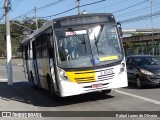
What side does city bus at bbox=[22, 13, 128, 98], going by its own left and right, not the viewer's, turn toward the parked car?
left

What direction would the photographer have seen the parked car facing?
facing the viewer and to the right of the viewer

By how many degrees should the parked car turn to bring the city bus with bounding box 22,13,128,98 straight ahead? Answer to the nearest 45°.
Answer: approximately 90° to its right

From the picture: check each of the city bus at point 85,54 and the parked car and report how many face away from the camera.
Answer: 0
